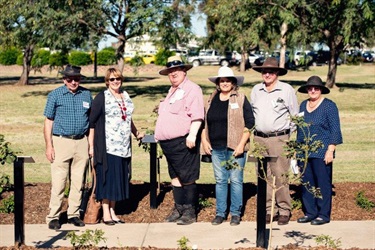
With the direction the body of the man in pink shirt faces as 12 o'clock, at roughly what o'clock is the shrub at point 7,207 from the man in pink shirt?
The shrub is roughly at 2 o'clock from the man in pink shirt.

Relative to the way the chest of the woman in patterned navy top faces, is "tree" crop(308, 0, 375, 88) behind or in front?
behind

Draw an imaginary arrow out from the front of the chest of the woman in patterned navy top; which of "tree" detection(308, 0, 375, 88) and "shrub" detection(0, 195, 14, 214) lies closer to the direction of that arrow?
the shrub

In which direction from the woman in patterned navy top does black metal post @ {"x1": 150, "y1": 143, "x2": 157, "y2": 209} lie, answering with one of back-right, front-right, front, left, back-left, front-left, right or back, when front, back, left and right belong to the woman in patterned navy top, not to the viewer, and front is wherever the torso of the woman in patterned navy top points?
front-right

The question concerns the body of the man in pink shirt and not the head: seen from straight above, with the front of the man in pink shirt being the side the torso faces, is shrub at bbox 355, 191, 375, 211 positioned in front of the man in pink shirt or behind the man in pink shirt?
behind

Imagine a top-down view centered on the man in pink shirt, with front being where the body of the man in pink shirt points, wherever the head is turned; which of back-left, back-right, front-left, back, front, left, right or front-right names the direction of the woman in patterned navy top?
back-left
